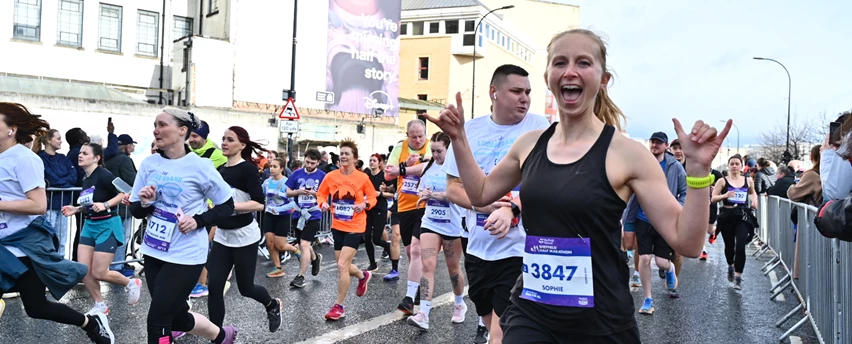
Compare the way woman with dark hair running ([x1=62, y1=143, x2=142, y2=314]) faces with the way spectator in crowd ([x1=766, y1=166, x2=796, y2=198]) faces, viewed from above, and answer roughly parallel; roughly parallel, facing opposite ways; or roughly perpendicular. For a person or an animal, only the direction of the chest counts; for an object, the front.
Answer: roughly perpendicular

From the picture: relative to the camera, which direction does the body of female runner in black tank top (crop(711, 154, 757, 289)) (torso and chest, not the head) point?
toward the camera

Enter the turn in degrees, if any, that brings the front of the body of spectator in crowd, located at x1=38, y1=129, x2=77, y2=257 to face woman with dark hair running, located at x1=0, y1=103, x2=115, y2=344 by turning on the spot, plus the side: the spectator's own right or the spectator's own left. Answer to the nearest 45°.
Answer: approximately 45° to the spectator's own right

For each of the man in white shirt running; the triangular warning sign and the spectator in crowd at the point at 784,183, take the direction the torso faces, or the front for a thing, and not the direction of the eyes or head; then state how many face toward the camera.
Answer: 2

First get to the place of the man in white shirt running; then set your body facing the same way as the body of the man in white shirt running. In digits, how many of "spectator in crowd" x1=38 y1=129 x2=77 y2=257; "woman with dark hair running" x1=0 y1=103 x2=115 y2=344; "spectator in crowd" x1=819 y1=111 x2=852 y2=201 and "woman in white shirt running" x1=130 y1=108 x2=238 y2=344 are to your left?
1

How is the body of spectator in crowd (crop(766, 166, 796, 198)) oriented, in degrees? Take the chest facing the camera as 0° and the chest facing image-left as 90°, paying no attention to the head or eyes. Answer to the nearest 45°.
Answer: approximately 90°

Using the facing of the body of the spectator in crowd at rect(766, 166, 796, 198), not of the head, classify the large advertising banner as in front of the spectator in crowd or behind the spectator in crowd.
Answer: in front

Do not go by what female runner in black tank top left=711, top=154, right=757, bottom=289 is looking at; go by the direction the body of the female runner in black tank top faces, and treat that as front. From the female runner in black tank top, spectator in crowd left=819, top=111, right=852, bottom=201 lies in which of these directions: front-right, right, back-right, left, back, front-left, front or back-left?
front

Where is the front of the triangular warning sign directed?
toward the camera

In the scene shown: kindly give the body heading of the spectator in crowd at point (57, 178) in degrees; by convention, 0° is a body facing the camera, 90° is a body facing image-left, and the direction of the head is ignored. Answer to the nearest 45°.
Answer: approximately 315°

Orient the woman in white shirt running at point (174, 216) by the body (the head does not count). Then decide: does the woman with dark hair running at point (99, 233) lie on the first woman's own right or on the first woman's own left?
on the first woman's own right

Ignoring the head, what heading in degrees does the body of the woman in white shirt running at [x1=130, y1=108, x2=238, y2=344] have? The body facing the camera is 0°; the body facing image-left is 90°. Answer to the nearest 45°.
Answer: approximately 45°
